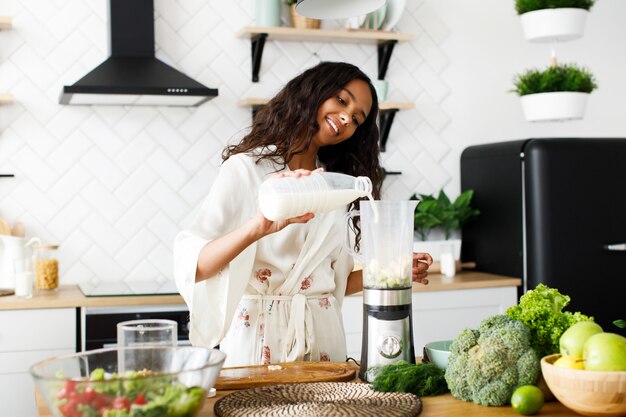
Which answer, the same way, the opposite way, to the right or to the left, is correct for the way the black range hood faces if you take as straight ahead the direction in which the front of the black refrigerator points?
the same way

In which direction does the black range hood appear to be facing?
toward the camera

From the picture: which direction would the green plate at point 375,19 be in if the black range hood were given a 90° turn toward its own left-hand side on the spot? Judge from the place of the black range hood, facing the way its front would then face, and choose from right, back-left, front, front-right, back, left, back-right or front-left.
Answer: front

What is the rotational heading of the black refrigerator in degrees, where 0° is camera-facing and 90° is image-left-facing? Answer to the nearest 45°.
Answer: approximately 315°

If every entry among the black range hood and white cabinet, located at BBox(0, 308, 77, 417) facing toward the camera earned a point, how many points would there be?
2

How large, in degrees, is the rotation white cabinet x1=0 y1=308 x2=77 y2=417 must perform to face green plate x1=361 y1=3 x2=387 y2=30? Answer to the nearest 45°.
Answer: approximately 90° to its left

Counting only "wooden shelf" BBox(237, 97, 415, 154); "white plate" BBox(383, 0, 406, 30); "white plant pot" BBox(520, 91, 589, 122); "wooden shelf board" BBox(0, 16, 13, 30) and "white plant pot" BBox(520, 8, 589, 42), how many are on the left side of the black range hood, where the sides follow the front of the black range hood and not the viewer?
4

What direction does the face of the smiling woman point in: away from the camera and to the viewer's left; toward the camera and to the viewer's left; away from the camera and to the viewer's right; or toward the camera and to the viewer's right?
toward the camera and to the viewer's right

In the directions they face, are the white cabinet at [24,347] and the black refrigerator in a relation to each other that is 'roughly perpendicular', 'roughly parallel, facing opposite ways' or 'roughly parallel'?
roughly parallel

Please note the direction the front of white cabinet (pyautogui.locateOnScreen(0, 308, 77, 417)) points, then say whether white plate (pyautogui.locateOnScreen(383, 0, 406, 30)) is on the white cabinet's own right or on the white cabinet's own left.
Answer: on the white cabinet's own left

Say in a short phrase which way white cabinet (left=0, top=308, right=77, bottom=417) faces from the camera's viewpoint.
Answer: facing the viewer

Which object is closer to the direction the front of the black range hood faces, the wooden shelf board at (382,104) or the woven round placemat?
the woven round placemat

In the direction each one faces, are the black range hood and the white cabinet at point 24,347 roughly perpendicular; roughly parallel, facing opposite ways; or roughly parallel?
roughly parallel
